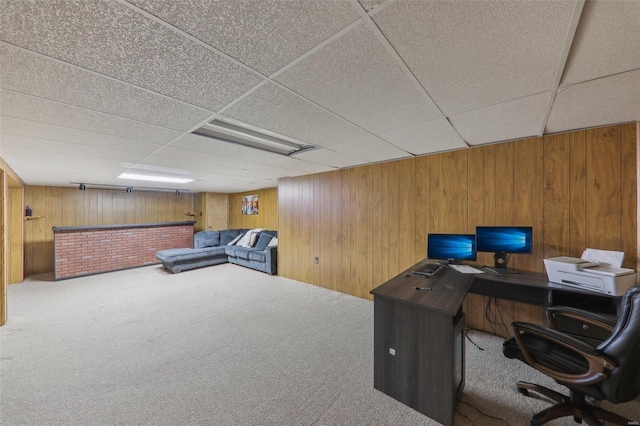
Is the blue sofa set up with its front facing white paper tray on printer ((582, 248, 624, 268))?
no

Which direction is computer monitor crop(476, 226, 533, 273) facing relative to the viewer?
toward the camera

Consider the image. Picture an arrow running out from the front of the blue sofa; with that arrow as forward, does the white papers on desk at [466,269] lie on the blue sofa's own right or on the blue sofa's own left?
on the blue sofa's own left

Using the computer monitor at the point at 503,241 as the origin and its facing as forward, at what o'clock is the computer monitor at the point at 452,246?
the computer monitor at the point at 452,246 is roughly at 3 o'clock from the computer monitor at the point at 503,241.

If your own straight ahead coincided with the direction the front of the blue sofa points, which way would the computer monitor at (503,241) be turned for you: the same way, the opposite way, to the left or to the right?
the same way

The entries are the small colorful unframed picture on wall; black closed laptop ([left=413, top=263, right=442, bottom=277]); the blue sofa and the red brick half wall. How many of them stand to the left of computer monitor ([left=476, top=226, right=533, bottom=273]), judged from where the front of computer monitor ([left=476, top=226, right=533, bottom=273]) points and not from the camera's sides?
0

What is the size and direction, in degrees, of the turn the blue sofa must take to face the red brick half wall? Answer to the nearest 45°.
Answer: approximately 45° to its right

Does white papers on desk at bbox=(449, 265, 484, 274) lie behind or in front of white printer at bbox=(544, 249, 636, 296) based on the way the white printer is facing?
in front

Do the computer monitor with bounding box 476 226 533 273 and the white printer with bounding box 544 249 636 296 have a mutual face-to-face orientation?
no

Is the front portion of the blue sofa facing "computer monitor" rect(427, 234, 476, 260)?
no

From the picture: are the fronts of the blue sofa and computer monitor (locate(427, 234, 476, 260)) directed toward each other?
no

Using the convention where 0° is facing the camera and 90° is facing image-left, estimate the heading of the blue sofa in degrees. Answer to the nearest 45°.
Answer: approximately 45°

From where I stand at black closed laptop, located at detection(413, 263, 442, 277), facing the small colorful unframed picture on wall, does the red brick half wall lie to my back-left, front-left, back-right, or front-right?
front-left

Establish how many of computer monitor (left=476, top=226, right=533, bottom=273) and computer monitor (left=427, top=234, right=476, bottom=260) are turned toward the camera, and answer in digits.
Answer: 2

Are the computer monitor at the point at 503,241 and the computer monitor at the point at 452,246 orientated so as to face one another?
no

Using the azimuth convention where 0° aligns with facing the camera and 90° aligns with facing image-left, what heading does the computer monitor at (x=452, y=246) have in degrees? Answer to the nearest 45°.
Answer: approximately 0°
